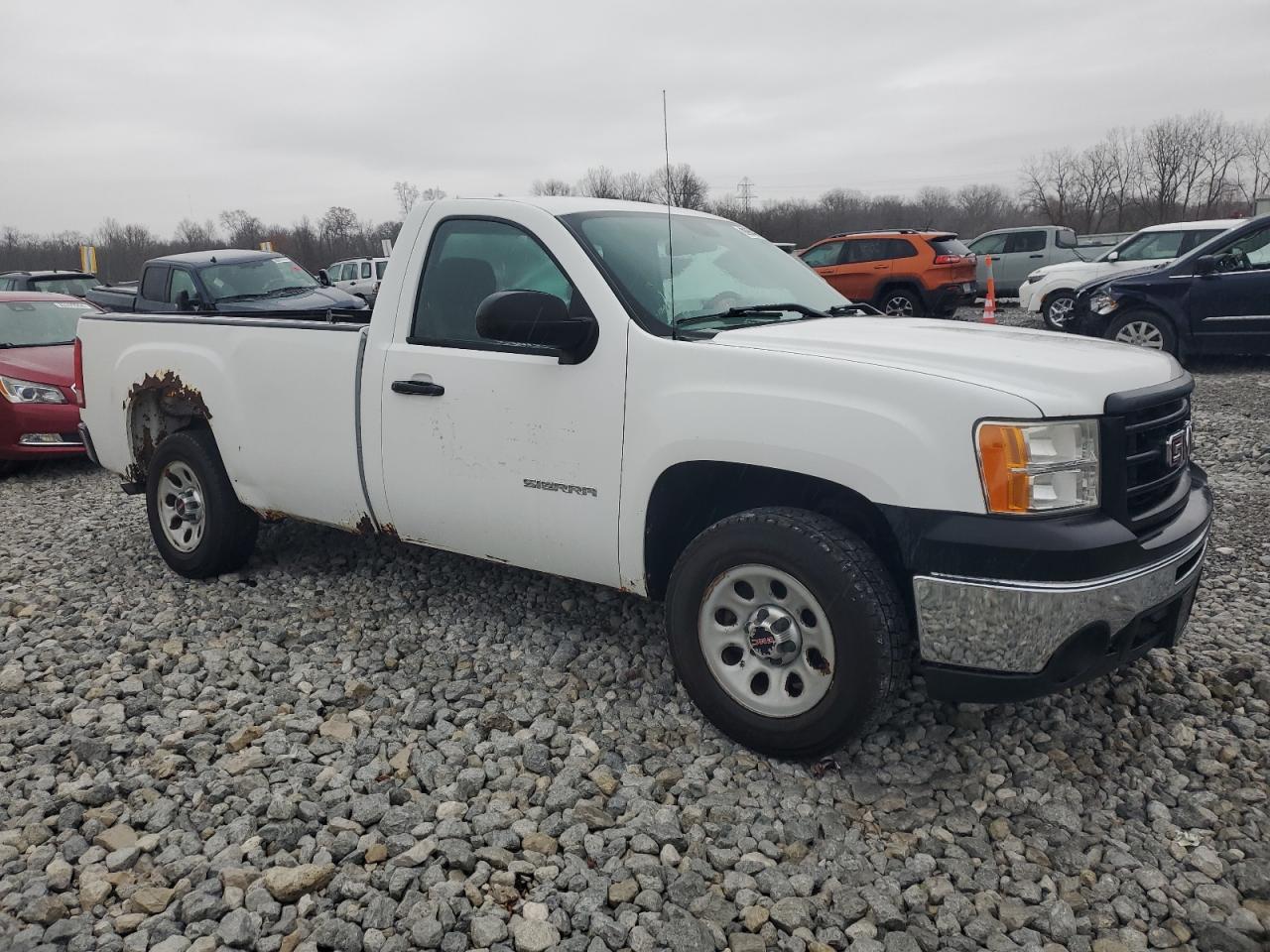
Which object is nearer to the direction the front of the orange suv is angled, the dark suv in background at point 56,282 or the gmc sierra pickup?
the dark suv in background

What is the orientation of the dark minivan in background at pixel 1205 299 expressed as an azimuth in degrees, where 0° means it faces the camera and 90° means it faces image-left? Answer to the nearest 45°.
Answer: approximately 90°

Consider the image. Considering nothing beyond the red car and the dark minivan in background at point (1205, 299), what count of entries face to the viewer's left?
1

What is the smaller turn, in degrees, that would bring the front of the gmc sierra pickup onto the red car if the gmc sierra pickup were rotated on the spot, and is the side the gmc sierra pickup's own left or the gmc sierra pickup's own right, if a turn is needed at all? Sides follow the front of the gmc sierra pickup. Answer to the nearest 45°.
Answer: approximately 180°

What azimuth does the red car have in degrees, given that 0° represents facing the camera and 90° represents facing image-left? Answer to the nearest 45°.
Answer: approximately 315°

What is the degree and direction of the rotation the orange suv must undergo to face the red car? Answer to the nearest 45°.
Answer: approximately 90° to its left

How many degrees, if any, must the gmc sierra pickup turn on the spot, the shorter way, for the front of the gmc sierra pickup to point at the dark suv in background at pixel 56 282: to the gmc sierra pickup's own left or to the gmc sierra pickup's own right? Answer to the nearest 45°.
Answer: approximately 180°

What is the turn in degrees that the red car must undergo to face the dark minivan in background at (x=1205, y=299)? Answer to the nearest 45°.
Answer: approximately 45° to its left

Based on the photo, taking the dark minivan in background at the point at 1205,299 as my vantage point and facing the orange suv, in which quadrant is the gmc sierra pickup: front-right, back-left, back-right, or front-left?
back-left

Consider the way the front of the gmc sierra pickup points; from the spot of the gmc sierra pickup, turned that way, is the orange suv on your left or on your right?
on your left

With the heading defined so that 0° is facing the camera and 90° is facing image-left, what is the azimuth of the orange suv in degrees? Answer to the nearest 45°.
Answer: approximately 135°
